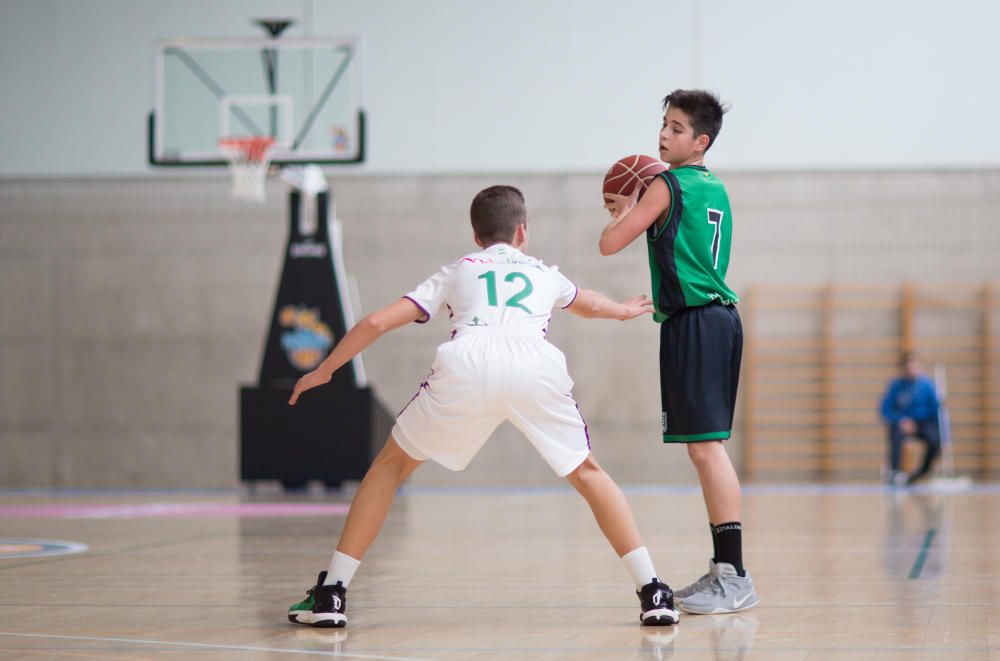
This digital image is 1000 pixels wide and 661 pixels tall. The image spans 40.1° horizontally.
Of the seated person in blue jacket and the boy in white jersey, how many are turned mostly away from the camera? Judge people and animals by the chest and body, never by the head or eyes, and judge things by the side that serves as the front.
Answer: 1

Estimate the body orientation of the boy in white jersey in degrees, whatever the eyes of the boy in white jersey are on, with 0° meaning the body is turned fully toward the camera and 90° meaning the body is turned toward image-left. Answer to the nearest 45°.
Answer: approximately 180°

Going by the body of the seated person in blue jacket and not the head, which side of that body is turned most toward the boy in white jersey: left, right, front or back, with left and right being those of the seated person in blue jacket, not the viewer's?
front

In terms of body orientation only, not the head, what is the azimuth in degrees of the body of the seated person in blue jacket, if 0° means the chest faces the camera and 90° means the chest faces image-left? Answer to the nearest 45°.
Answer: approximately 0°

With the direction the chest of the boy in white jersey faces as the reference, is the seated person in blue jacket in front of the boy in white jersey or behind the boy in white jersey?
in front

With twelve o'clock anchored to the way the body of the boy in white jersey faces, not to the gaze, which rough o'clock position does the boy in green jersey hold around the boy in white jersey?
The boy in green jersey is roughly at 2 o'clock from the boy in white jersey.

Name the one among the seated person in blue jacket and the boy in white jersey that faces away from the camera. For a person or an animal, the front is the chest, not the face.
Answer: the boy in white jersey

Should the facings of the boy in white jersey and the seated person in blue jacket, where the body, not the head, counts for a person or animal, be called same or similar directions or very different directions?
very different directions

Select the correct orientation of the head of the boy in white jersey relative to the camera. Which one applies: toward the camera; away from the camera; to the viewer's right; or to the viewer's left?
away from the camera
